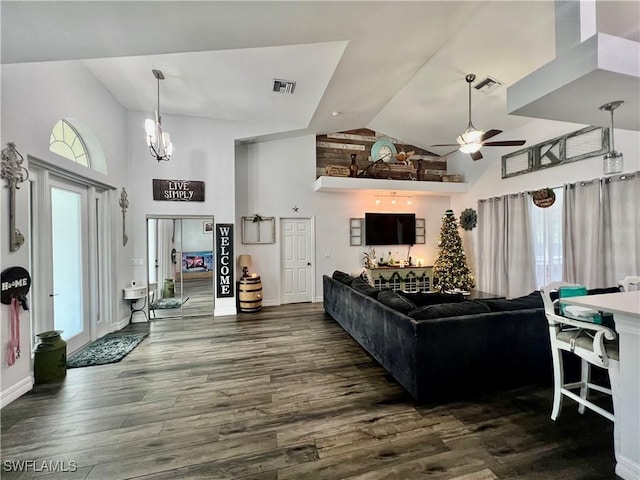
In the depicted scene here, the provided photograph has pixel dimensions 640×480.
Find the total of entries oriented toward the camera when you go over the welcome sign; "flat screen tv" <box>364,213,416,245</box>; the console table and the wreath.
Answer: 4

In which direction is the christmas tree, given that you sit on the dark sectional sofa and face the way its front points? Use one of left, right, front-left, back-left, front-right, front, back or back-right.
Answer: front-left

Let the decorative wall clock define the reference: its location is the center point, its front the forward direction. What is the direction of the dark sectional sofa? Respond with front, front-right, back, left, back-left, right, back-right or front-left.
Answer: front

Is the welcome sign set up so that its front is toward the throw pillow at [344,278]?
no

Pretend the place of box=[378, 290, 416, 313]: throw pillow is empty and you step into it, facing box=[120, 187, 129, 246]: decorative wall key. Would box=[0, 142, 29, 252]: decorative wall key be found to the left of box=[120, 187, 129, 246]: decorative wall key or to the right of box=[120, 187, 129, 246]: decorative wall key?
left

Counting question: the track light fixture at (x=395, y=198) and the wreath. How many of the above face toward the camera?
2

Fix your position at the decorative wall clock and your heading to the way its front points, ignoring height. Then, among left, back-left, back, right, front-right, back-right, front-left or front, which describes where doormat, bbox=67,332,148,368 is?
front-right

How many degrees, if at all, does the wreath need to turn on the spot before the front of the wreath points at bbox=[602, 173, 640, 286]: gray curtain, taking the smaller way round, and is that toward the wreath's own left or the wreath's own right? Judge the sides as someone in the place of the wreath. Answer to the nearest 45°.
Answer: approximately 45° to the wreath's own left

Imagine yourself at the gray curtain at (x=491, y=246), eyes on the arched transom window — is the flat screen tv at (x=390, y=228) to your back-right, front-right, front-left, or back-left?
front-right

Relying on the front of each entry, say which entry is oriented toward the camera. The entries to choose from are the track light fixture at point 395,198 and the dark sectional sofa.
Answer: the track light fixture

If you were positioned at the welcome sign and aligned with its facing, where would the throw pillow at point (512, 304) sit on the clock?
The throw pillow is roughly at 11 o'clock from the welcome sign.

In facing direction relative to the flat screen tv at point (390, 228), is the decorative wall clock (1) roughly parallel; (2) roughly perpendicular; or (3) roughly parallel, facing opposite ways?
roughly parallel

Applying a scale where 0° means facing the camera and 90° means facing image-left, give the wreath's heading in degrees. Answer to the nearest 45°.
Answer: approximately 0°

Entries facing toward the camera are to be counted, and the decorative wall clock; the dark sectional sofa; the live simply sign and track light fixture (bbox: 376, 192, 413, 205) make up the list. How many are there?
3

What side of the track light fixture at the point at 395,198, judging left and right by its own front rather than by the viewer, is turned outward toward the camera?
front

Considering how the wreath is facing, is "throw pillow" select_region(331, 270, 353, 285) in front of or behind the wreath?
in front

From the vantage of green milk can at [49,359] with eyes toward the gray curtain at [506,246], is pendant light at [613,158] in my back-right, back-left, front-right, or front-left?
front-right

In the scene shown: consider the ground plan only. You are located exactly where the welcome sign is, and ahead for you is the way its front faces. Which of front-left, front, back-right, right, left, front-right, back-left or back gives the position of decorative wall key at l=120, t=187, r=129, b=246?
right

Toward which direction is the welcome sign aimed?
toward the camera
